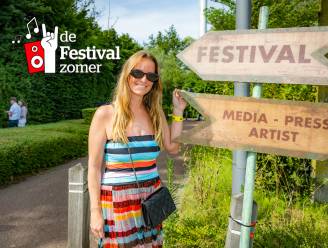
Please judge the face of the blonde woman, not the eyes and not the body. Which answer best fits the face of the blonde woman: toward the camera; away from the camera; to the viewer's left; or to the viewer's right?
toward the camera

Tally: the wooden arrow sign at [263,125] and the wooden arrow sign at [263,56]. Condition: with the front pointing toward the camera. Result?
2

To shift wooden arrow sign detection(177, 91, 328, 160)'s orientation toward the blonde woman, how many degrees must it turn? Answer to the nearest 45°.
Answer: approximately 90° to its right

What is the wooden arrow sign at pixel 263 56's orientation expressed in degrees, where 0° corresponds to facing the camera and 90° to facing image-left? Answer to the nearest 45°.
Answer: approximately 0°

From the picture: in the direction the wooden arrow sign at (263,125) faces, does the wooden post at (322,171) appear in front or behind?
behind

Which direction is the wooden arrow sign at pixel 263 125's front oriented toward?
toward the camera

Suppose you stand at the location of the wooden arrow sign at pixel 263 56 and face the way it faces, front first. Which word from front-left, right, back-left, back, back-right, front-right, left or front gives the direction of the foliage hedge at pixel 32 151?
back-right

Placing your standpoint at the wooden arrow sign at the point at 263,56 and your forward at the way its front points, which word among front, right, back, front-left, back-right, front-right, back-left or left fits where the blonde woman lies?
right

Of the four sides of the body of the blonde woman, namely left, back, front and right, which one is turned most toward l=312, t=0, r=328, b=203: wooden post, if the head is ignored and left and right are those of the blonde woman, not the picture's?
left

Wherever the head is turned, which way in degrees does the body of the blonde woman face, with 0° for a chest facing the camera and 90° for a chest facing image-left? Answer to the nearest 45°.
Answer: approximately 315°

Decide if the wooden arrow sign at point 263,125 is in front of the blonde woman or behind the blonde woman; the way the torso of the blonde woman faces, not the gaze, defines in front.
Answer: in front
